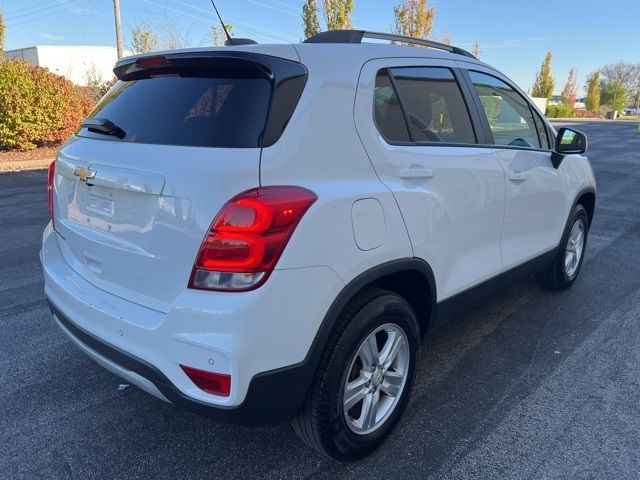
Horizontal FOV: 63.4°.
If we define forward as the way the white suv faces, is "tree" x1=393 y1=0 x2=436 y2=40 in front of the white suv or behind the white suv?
in front

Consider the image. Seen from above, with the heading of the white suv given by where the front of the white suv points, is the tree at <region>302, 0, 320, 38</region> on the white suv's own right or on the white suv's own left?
on the white suv's own left

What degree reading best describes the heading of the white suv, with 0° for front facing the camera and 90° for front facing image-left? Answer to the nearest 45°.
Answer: approximately 225°

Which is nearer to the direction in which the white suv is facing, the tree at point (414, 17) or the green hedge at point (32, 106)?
the tree

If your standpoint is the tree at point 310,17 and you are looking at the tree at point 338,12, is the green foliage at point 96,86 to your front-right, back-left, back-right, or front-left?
back-right

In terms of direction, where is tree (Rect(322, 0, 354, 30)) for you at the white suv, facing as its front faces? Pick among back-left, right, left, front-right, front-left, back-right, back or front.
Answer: front-left

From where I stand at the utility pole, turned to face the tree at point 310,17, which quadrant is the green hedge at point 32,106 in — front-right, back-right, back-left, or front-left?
back-right

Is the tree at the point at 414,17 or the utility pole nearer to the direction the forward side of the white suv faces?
the tree

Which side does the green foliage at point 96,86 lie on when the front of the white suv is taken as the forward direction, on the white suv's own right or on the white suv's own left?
on the white suv's own left

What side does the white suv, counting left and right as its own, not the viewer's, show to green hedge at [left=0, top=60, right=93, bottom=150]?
left

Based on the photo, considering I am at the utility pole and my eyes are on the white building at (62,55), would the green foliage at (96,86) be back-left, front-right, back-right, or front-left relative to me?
back-left

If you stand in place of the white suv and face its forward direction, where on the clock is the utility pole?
The utility pole is roughly at 10 o'clock from the white suv.

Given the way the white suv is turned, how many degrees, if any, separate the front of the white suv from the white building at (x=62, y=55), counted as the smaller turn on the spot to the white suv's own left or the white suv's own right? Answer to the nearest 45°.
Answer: approximately 90° to the white suv's own left
